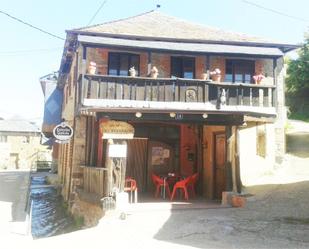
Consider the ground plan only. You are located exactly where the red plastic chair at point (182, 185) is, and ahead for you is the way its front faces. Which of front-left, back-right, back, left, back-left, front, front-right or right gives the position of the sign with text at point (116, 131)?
front-left

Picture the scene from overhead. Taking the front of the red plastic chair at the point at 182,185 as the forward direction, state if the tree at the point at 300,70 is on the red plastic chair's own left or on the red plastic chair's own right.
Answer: on the red plastic chair's own right

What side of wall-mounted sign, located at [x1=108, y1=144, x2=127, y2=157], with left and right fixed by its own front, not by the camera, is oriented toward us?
front

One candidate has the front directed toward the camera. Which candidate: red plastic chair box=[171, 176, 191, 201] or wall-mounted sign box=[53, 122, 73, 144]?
the wall-mounted sign

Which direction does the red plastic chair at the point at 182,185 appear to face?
to the viewer's left

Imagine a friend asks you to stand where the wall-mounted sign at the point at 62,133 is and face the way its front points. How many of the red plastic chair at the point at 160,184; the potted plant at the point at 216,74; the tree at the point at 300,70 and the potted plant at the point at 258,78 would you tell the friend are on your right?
0

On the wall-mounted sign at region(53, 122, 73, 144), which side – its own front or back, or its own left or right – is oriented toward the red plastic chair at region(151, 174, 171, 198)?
left

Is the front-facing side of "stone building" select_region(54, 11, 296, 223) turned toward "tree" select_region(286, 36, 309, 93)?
no

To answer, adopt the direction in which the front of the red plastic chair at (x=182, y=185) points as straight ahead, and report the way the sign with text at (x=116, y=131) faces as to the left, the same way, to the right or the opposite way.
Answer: to the left

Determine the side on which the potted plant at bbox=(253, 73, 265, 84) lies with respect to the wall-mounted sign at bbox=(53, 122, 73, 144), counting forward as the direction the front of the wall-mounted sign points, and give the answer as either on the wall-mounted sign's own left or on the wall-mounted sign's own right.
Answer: on the wall-mounted sign's own left

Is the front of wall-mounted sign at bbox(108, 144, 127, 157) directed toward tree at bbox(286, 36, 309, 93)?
no

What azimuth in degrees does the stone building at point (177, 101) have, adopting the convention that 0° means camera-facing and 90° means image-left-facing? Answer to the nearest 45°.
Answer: approximately 0°

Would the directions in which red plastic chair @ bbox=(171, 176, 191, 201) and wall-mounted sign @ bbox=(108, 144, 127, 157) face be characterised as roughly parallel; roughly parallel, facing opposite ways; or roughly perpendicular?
roughly perpendicular

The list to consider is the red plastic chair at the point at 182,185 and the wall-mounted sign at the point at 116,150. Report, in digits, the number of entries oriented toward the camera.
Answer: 1

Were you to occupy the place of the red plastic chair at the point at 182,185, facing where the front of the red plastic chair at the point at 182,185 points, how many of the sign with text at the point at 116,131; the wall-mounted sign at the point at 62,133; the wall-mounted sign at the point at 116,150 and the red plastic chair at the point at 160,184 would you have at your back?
0
